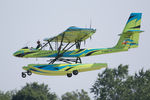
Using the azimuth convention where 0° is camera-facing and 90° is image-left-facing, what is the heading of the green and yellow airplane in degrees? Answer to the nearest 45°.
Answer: approximately 90°
